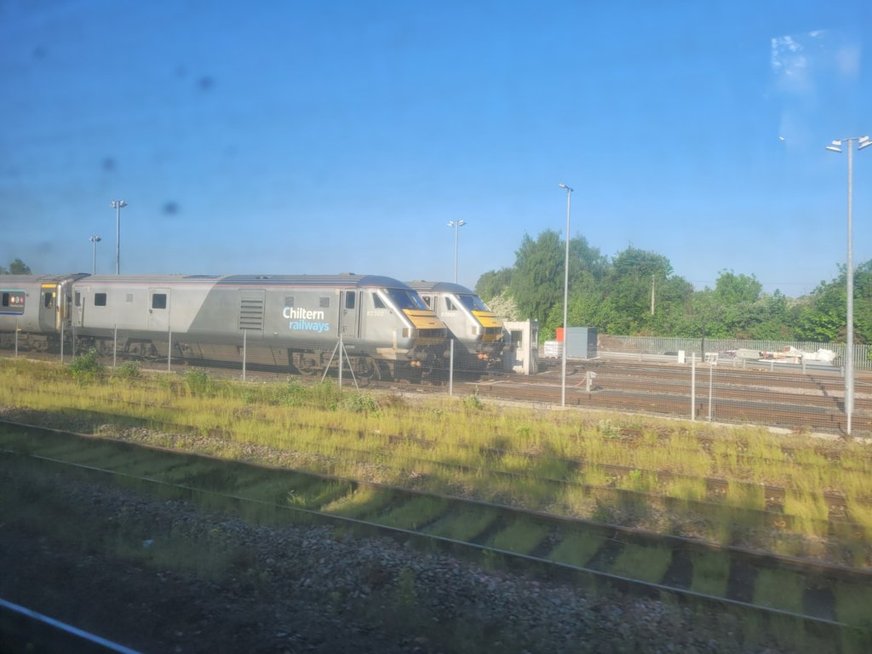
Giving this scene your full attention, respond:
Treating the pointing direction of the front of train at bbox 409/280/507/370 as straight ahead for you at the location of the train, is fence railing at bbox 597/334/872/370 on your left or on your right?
on your left

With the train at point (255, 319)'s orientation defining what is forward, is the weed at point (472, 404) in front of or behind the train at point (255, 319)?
in front

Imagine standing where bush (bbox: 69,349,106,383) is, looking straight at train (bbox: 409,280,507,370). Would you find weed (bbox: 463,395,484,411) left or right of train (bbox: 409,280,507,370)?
right

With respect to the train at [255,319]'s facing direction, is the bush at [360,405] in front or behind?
in front

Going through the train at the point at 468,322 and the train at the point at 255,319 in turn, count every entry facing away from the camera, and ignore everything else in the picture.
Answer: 0

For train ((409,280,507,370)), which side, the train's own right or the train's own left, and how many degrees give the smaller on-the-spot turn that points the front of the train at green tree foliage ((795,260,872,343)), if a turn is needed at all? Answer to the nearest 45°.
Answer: approximately 90° to the train's own left

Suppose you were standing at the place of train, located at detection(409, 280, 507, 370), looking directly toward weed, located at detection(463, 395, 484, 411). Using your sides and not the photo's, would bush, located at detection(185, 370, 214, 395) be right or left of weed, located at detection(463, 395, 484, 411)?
right

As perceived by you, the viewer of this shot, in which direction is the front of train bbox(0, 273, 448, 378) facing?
facing the viewer and to the right of the viewer

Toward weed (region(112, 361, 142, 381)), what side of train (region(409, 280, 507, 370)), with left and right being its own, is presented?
right

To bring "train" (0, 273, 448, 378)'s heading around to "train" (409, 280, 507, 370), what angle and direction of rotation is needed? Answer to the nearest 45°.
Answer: approximately 45° to its left
